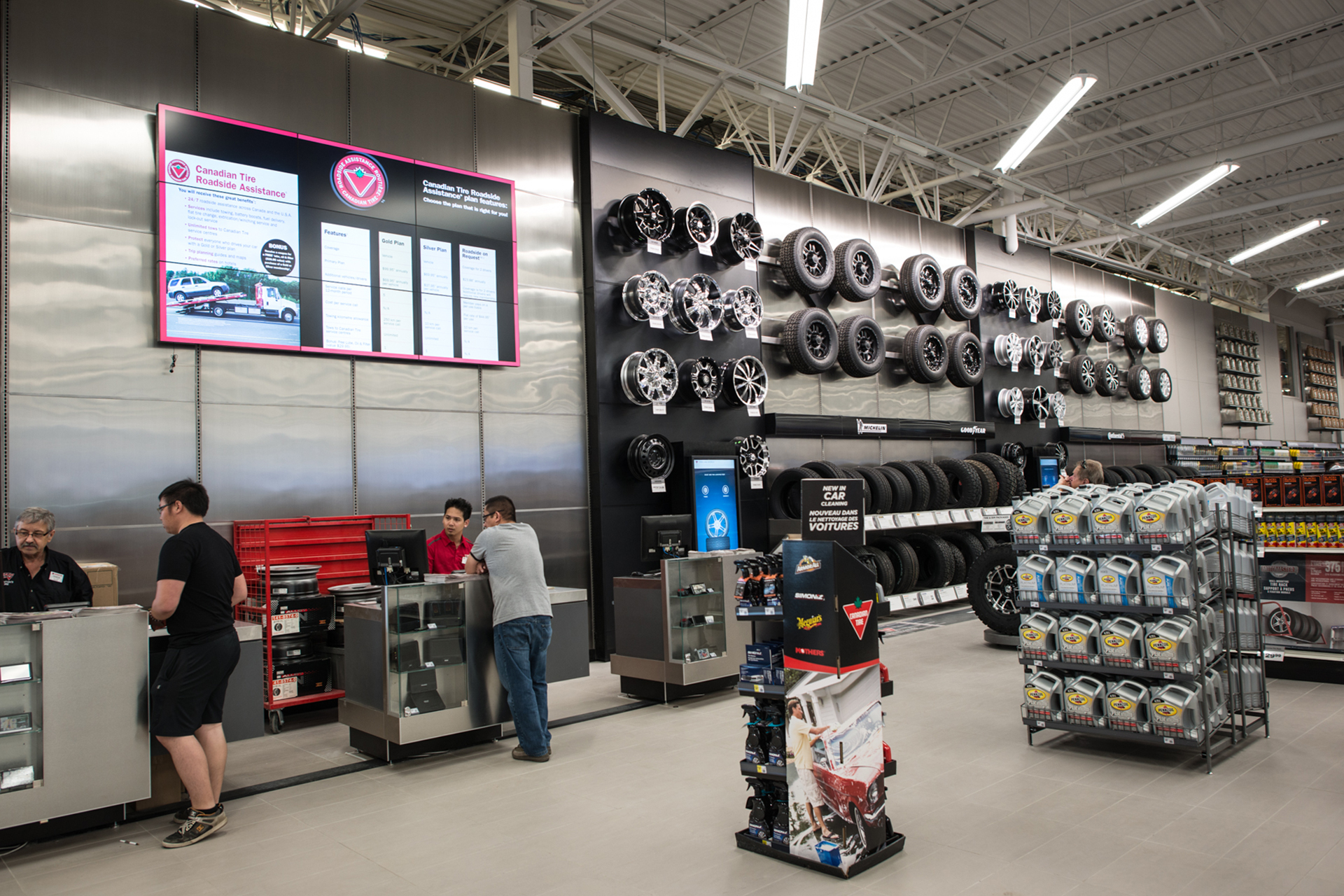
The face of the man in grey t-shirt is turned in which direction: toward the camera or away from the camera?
away from the camera

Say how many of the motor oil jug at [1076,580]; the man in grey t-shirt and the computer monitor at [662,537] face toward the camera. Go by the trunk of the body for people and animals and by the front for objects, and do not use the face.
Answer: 1

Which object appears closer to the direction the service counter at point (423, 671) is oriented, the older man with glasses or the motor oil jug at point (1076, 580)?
the motor oil jug

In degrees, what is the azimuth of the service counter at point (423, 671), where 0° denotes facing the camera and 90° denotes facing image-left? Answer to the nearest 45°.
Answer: approximately 315°

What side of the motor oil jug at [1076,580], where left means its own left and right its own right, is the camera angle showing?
front

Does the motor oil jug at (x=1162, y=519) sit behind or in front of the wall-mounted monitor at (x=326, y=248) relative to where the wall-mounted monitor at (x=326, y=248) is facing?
in front

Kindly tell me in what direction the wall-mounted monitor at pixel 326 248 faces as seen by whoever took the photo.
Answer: facing the viewer and to the right of the viewer

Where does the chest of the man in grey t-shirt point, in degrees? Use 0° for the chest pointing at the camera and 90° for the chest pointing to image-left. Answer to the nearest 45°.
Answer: approximately 135°

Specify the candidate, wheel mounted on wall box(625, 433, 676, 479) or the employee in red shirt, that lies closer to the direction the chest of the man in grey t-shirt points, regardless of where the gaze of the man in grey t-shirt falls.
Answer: the employee in red shirt

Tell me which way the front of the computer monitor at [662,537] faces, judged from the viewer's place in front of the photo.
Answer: facing away from the viewer and to the left of the viewer

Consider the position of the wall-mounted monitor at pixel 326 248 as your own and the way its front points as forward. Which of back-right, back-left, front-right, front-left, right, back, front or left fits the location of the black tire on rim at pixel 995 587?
front-left

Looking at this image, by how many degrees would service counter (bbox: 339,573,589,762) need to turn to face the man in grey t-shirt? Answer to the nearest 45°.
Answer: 0° — it already faces them

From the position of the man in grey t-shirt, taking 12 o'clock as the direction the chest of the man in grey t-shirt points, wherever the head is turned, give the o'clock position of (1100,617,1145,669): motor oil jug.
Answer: The motor oil jug is roughly at 5 o'clock from the man in grey t-shirt.
